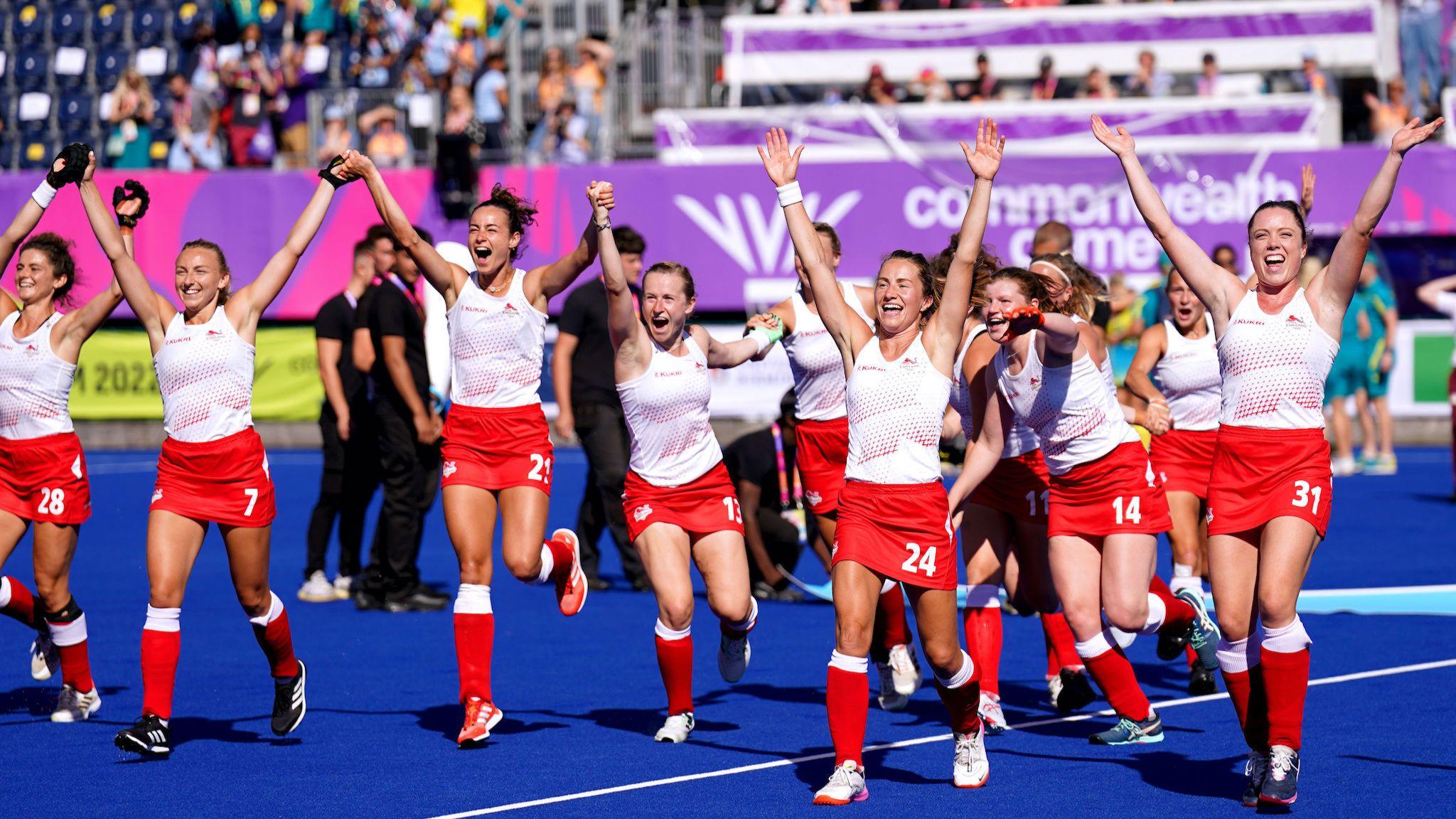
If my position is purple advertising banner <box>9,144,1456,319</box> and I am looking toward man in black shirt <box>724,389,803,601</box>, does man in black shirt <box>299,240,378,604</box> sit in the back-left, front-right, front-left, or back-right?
front-right

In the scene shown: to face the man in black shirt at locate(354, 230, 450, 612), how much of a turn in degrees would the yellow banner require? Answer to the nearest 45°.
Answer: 0° — it already faces them

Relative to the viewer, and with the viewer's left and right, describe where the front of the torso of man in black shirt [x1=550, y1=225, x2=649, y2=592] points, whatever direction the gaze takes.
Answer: facing the viewer and to the right of the viewer

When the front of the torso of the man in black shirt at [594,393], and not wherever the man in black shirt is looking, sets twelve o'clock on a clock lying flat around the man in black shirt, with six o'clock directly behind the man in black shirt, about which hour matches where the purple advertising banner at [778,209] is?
The purple advertising banner is roughly at 8 o'clock from the man in black shirt.

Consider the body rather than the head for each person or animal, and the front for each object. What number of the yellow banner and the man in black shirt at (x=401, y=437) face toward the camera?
1

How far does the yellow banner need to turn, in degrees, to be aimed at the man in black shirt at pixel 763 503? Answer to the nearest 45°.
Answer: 0° — it already faces them

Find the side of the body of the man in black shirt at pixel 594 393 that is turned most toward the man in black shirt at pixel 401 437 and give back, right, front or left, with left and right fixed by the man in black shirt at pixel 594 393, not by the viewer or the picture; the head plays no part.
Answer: right

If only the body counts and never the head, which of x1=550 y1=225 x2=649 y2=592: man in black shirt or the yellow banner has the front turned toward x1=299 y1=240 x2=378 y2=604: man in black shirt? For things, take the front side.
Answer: the yellow banner

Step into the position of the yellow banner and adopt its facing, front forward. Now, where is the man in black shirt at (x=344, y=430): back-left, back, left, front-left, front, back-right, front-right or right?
front

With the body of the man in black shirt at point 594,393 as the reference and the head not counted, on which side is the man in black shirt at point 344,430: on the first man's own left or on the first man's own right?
on the first man's own right

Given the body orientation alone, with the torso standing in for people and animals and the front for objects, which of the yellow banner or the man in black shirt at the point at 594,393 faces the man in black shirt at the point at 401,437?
the yellow banner

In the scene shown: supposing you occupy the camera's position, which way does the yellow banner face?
facing the viewer

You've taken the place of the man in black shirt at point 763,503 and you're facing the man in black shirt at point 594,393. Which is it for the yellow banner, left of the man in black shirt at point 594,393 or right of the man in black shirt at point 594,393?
right

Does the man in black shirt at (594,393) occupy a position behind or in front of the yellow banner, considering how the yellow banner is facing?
in front

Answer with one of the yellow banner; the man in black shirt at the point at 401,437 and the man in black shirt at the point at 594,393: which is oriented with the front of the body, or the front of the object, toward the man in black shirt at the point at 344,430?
the yellow banner
